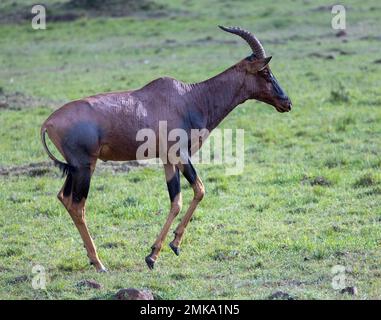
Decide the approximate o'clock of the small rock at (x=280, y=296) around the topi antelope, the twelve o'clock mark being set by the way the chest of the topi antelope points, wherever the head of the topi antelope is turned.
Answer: The small rock is roughly at 2 o'clock from the topi antelope.

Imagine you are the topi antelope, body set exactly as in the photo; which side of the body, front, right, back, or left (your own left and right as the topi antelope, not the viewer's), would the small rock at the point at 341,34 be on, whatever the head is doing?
left

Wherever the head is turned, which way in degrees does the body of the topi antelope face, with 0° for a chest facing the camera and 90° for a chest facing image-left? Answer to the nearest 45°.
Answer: approximately 270°

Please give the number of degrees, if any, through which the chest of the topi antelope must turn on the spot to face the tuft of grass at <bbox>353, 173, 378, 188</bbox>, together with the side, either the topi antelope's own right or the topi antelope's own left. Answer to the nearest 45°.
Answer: approximately 45° to the topi antelope's own left

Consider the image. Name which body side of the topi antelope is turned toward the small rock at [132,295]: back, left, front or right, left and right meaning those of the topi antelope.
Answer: right

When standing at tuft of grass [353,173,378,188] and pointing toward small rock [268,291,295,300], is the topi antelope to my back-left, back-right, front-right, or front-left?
front-right

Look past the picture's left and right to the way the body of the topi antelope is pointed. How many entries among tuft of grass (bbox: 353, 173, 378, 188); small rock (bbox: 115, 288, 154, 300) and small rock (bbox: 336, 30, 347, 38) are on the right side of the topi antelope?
1
